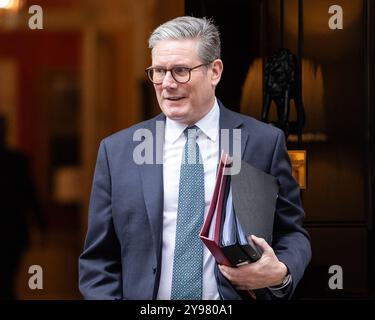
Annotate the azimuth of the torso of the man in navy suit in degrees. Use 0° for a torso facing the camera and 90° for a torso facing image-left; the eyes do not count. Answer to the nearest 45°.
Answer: approximately 0°
